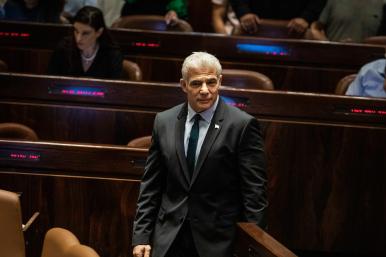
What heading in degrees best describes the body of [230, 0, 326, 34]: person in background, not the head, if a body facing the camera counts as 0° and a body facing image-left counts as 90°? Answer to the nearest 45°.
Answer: approximately 0°

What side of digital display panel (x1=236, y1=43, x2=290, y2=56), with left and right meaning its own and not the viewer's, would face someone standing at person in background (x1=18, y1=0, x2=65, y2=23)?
right

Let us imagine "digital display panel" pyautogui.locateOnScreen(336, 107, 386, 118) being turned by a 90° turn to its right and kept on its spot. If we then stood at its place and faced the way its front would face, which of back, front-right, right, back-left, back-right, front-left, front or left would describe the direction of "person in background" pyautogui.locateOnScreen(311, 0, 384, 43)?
right
